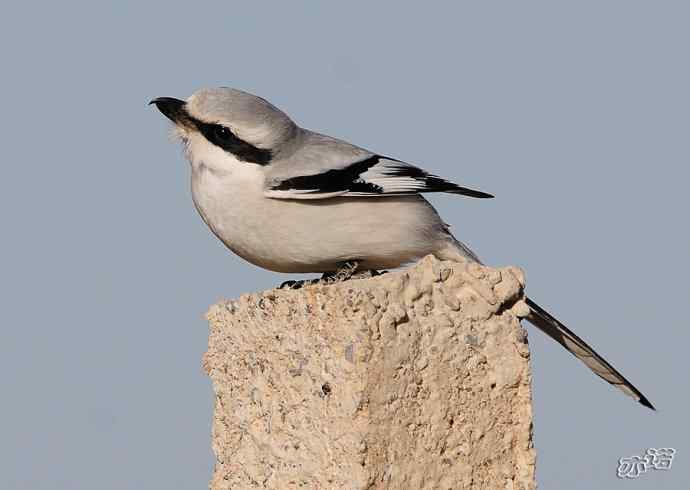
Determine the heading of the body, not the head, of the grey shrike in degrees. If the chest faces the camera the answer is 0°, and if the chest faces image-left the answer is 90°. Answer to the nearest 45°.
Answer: approximately 90°
